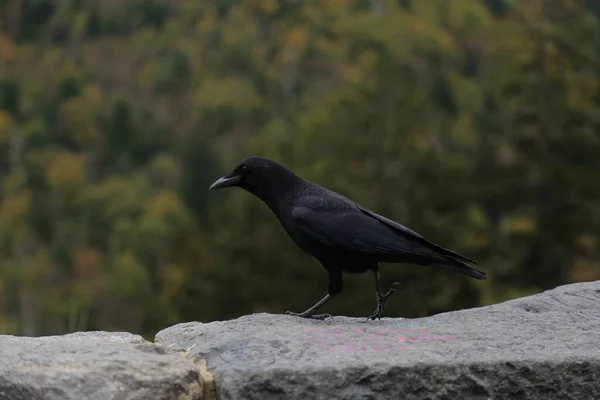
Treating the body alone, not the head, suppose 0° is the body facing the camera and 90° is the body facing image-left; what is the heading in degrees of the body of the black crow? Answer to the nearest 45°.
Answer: approximately 90°

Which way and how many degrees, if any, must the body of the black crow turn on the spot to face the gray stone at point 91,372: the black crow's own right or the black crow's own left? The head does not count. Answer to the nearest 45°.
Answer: approximately 45° to the black crow's own left
